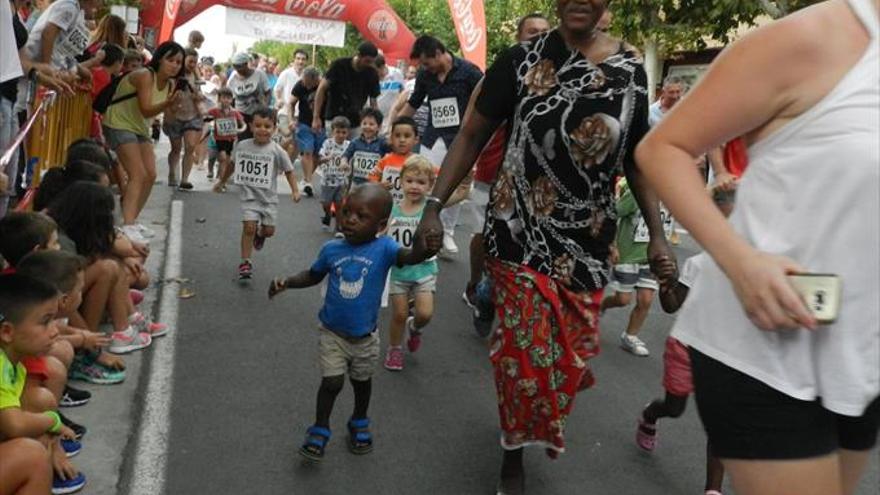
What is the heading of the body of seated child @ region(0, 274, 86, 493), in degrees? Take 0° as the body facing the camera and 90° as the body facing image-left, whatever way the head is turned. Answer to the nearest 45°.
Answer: approximately 270°

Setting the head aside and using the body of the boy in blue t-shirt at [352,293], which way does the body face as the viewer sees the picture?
toward the camera

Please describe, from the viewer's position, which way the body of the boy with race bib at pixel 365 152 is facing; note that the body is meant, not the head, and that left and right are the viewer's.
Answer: facing the viewer

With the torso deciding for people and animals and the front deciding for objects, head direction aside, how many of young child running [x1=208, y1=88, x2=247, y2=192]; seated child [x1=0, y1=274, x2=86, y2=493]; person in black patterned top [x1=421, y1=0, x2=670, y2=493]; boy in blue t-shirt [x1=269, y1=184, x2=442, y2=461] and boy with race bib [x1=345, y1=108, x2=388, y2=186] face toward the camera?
4

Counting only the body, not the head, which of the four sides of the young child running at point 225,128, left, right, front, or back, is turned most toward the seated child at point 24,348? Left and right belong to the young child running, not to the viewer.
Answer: front

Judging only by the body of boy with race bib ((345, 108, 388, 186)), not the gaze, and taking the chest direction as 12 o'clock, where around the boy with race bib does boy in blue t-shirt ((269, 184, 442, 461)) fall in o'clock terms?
The boy in blue t-shirt is roughly at 12 o'clock from the boy with race bib.

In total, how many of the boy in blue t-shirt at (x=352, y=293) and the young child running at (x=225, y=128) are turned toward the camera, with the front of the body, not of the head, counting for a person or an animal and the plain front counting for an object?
2

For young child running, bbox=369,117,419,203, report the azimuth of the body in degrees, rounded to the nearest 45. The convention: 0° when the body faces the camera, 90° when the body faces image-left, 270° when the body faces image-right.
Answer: approximately 0°

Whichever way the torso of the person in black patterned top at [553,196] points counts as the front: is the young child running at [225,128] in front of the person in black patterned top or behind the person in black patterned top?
behind
